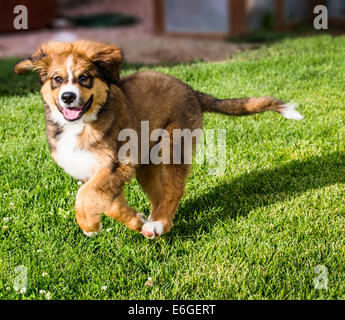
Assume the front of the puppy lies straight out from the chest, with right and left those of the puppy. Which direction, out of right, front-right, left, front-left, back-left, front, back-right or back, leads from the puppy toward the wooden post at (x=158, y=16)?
back-right

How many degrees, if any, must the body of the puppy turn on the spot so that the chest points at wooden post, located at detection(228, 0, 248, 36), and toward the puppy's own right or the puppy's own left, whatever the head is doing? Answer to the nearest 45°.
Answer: approximately 135° to the puppy's own right

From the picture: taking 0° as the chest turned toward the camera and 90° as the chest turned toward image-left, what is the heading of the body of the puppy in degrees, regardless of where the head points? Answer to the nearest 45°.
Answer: approximately 45°
